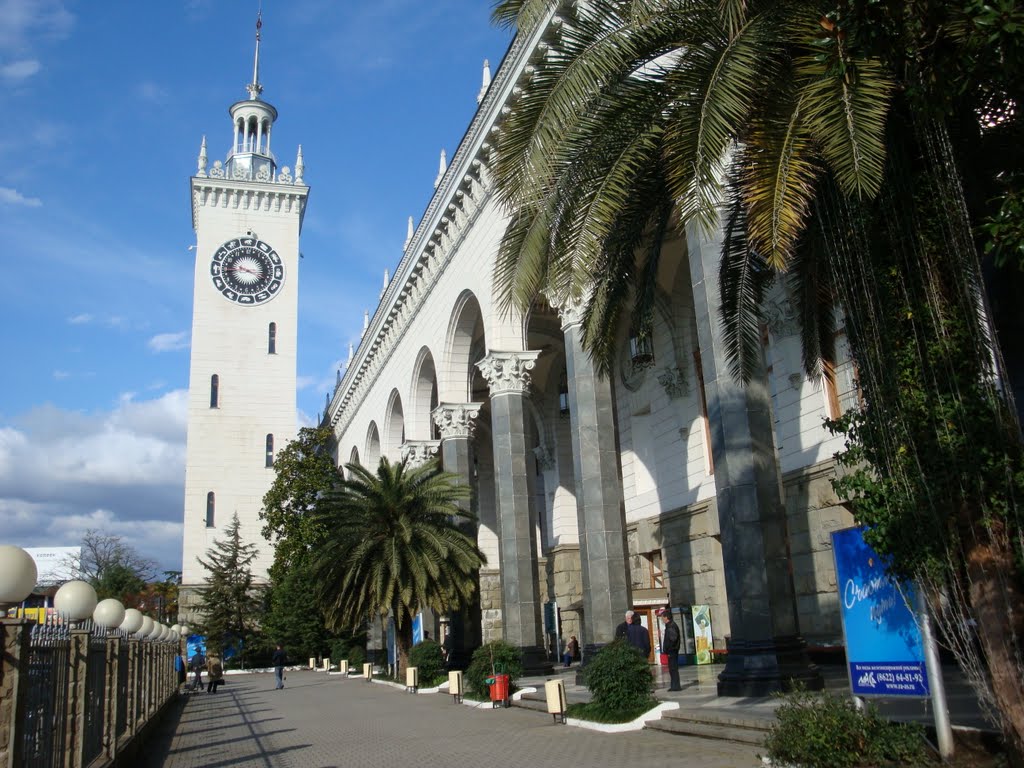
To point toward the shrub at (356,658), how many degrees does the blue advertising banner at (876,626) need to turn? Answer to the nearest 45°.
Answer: approximately 135° to its right

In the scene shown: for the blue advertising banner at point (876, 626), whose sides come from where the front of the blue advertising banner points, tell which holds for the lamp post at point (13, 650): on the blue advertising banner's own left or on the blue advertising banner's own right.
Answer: on the blue advertising banner's own right

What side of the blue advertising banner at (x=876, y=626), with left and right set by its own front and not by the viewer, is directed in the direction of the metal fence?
right

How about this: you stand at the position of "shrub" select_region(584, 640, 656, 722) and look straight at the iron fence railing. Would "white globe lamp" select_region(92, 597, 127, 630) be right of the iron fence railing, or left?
right

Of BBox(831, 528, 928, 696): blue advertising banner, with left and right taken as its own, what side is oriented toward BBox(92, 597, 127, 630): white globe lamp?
right

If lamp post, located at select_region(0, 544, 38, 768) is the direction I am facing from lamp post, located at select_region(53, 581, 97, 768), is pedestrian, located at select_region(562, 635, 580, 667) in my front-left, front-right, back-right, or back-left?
back-left

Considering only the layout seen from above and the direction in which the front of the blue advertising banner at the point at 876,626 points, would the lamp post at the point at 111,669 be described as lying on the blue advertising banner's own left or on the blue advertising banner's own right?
on the blue advertising banner's own right

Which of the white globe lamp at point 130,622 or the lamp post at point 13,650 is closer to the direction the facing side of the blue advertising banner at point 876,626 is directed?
the lamp post

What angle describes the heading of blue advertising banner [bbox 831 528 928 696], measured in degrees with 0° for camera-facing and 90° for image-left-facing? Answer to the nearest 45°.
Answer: approximately 0°

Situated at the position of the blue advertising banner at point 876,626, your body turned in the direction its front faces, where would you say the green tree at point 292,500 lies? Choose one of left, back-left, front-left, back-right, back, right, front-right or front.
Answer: back-right

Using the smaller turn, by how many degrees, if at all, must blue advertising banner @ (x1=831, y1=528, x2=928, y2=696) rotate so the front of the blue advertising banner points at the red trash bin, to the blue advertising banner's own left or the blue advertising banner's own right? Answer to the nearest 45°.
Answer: approximately 135° to the blue advertising banner's own right

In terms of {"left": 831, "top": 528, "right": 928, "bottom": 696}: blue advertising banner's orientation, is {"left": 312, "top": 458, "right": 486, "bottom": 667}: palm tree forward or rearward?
rearward
